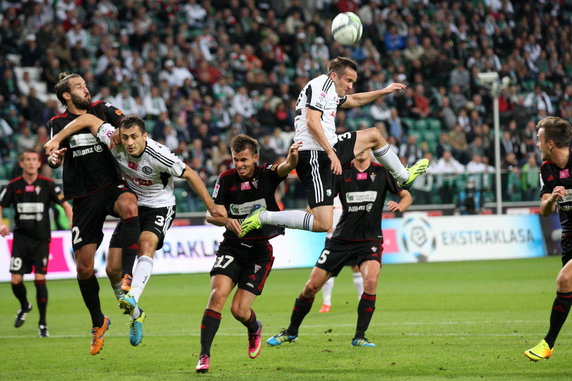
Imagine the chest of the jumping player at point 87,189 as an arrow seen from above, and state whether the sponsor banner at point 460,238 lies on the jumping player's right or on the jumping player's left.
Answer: on the jumping player's left

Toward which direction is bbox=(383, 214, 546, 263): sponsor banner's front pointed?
toward the camera

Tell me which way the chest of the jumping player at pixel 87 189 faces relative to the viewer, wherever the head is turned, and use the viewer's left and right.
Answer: facing the viewer and to the right of the viewer

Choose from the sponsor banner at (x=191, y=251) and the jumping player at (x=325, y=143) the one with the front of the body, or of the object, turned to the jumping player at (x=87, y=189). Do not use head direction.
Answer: the sponsor banner

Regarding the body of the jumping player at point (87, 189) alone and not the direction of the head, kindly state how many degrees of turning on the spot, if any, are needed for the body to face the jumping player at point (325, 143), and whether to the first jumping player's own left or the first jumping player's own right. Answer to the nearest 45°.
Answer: approximately 45° to the first jumping player's own left

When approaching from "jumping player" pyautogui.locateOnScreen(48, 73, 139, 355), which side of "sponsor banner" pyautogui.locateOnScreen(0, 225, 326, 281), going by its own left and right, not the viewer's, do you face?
front

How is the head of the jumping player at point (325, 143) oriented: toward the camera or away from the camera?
toward the camera

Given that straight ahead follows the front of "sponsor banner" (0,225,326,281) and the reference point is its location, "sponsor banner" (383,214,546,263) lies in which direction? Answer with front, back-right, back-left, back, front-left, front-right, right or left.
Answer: left

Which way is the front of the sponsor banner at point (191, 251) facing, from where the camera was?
facing the viewer

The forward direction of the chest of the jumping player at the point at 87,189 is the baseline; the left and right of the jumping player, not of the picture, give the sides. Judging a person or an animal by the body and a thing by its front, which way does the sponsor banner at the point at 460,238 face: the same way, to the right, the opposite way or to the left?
to the right
